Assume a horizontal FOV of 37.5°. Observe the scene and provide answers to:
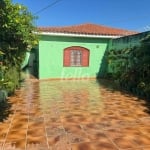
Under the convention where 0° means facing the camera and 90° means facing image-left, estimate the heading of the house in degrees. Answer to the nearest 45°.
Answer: approximately 0°
